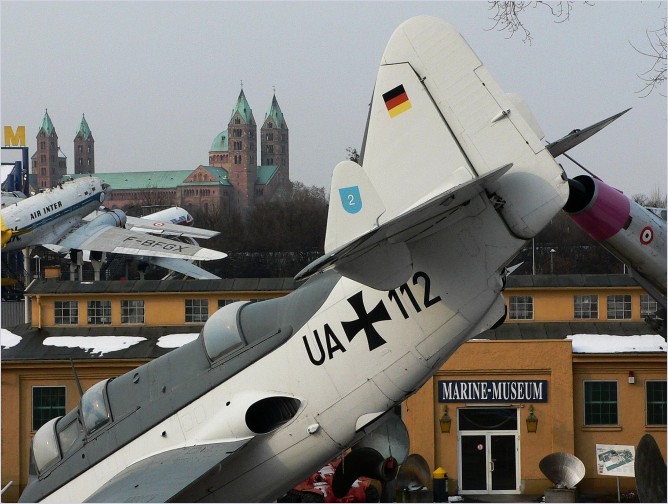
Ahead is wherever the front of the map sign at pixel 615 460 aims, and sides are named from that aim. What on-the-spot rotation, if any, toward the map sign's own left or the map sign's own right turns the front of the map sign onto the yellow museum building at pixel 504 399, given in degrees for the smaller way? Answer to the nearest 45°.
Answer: approximately 135° to the map sign's own right

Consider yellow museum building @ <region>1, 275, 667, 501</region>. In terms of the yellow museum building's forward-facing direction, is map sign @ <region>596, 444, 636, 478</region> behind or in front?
in front

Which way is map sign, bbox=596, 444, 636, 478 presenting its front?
toward the camera

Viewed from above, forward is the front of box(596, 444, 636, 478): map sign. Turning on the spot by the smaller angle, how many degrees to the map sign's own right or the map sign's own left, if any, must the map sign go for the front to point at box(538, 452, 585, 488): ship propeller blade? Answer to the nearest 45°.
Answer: approximately 45° to the map sign's own right

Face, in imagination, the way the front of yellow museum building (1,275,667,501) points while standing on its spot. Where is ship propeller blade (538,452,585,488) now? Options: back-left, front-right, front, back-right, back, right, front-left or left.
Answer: front

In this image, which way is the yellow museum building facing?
toward the camera
